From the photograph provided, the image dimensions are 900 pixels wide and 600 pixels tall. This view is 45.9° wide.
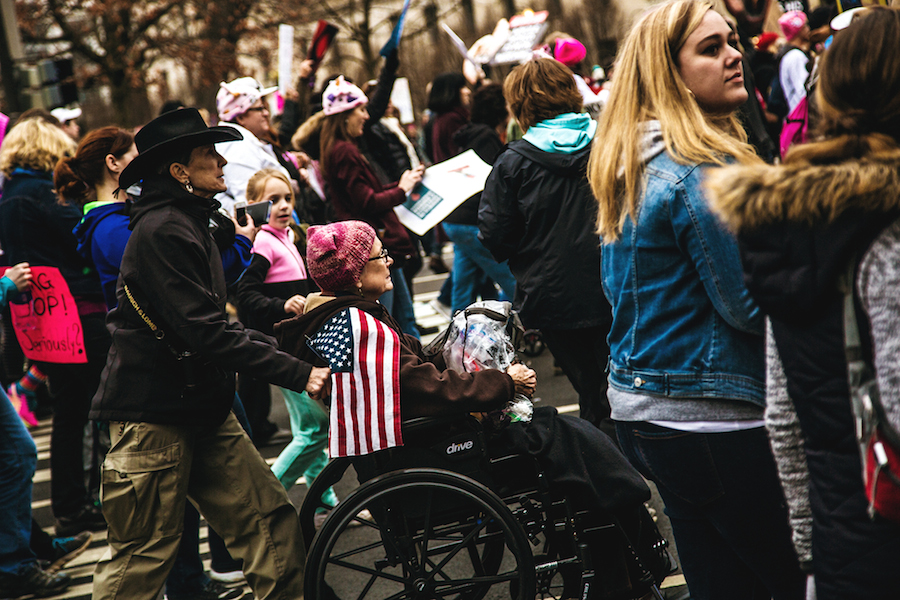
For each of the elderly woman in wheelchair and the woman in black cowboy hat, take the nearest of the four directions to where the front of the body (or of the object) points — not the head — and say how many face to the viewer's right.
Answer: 2

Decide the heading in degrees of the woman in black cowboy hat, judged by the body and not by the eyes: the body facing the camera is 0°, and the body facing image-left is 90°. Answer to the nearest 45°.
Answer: approximately 270°

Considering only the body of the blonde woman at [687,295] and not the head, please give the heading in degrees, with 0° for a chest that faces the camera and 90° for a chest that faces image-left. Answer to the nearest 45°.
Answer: approximately 225°

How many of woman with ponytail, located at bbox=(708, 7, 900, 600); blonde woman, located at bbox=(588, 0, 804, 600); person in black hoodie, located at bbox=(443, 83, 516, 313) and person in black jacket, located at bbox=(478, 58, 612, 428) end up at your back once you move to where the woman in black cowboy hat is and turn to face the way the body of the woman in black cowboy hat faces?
0

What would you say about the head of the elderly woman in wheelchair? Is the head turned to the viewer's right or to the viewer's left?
to the viewer's right

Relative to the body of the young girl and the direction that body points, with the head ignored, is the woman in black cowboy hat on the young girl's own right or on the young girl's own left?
on the young girl's own right

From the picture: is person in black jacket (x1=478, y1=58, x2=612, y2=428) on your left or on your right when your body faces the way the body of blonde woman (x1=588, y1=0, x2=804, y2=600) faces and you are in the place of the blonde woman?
on your left

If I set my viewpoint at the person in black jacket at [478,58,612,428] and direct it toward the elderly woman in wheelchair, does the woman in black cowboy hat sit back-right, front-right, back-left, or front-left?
front-right

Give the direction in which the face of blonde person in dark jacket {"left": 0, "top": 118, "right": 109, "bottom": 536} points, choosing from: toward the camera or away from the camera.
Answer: away from the camera

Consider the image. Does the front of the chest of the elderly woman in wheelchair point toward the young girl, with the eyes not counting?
no

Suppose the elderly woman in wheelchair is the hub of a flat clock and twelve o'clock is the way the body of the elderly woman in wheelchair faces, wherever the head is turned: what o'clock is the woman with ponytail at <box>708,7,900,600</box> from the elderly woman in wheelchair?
The woman with ponytail is roughly at 2 o'clock from the elderly woman in wheelchair.

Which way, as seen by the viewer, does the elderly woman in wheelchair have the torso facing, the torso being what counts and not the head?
to the viewer's right

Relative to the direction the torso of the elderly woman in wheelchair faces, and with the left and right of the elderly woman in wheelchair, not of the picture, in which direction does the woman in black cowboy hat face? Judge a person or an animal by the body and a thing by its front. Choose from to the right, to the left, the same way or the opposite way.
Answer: the same way
